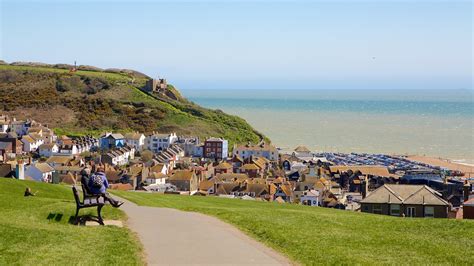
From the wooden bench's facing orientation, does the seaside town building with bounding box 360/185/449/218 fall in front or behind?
in front
